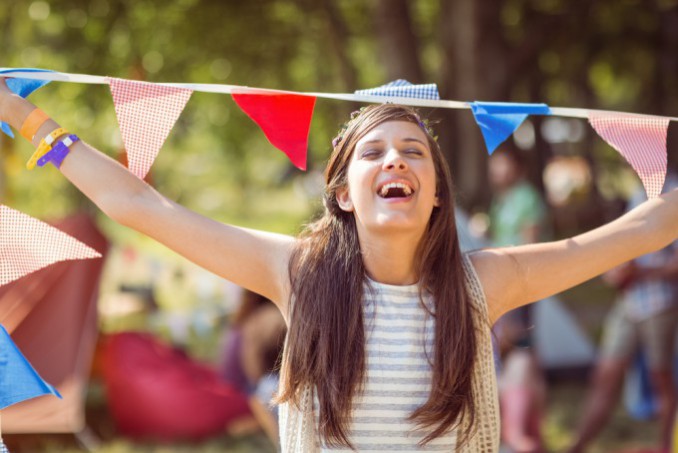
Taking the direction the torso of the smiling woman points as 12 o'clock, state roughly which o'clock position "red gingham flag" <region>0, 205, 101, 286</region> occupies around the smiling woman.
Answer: The red gingham flag is roughly at 3 o'clock from the smiling woman.

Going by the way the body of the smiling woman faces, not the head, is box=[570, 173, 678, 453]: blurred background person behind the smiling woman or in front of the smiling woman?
behind

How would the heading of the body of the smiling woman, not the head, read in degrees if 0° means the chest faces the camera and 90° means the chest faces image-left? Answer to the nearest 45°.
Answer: approximately 0°

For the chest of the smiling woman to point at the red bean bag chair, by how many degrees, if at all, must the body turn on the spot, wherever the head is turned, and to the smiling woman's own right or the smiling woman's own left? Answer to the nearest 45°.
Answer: approximately 180°

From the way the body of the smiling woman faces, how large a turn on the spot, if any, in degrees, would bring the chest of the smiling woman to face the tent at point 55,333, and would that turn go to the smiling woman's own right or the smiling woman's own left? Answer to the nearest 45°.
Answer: approximately 135° to the smiling woman's own right

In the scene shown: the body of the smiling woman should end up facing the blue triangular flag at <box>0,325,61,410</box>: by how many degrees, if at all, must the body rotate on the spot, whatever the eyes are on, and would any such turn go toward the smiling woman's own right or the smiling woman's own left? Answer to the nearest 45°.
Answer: approximately 90° to the smiling woman's own right
